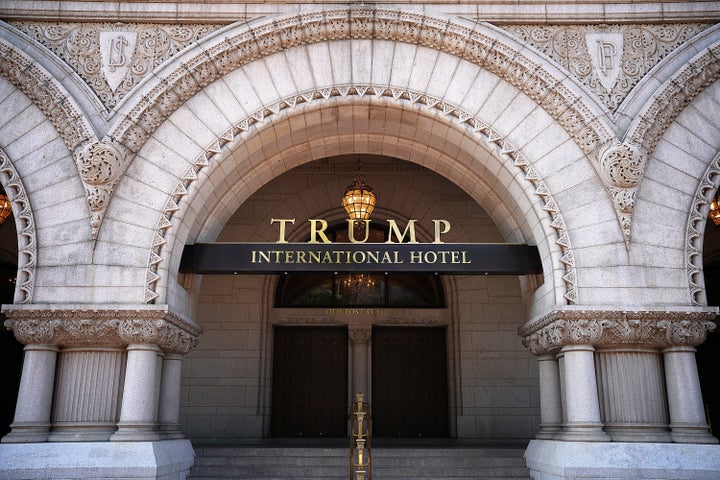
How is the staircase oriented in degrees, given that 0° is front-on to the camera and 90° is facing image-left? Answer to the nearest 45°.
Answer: approximately 0°

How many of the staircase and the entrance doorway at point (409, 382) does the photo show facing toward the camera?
2

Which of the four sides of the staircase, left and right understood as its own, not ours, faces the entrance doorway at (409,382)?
back

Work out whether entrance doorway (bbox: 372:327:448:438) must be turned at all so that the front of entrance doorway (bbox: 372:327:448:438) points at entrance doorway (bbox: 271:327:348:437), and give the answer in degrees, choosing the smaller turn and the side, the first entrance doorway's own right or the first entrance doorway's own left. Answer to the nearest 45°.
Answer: approximately 90° to the first entrance doorway's own right

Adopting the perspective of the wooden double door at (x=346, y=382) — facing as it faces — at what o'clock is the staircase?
The staircase is roughly at 12 o'clock from the wooden double door.

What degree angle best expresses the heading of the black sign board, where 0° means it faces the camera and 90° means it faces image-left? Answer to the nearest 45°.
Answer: approximately 0°
